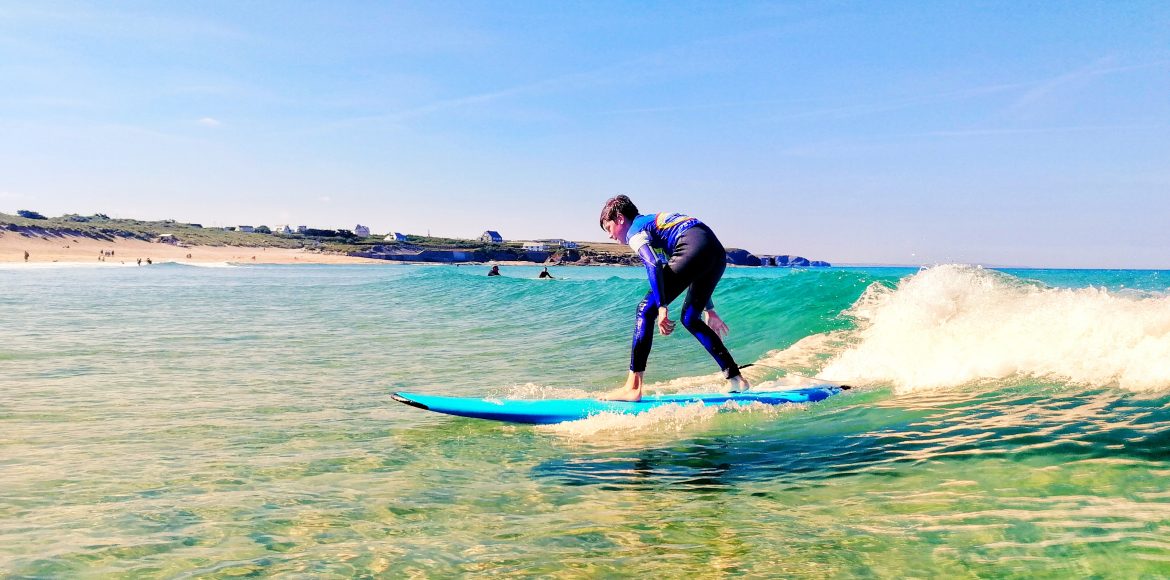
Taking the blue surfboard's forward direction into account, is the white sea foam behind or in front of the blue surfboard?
behind

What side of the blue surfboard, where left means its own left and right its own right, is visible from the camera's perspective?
left

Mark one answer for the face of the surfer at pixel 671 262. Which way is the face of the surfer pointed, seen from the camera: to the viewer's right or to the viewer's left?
to the viewer's left
